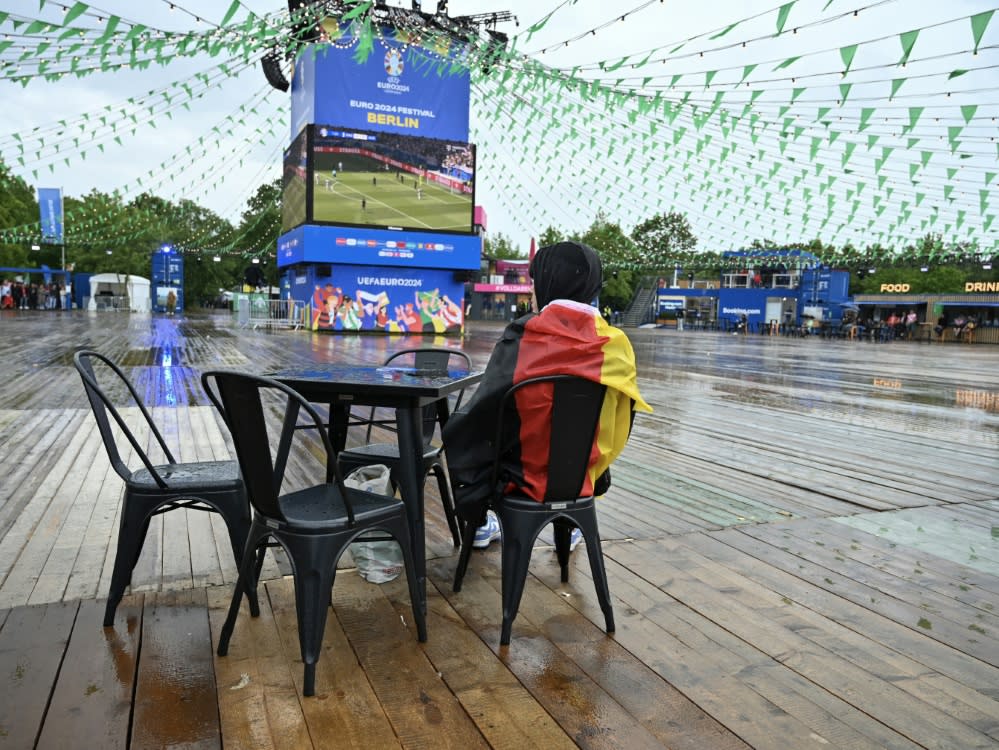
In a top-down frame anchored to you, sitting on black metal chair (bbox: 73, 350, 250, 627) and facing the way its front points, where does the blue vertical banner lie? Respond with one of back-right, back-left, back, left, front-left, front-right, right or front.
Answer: left

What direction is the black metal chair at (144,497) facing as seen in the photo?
to the viewer's right

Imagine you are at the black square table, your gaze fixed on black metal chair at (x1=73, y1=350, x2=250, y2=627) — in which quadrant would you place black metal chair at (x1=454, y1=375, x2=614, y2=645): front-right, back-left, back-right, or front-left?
back-left

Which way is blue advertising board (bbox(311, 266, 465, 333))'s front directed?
toward the camera

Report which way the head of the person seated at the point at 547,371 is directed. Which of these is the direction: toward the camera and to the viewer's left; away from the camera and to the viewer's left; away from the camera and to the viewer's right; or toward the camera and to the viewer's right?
away from the camera and to the viewer's left

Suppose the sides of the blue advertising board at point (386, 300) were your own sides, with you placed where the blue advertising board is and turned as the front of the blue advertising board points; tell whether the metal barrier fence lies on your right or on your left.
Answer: on your right

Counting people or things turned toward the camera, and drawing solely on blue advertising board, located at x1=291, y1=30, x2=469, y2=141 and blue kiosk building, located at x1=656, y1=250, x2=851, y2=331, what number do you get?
2

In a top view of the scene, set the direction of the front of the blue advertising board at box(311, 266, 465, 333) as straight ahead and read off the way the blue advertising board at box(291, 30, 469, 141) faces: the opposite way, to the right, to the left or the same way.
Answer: the same way

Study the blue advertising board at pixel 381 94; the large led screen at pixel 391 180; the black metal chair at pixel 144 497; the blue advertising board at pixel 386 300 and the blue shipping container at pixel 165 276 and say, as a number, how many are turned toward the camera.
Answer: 4

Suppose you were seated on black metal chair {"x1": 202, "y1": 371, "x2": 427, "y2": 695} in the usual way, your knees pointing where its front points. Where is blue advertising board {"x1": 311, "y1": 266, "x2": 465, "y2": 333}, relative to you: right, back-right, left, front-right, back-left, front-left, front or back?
front-left

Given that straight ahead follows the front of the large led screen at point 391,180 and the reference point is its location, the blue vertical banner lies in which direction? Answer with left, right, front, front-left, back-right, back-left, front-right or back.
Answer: back-right

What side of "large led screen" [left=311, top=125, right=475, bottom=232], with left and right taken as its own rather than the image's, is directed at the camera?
front

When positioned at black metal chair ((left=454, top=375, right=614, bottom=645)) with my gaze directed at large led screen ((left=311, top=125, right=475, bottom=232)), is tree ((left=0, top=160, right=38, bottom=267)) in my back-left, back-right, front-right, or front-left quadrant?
front-left

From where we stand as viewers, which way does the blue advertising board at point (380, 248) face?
facing the viewer

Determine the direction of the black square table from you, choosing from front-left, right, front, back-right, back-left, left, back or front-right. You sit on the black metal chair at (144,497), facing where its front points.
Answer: front

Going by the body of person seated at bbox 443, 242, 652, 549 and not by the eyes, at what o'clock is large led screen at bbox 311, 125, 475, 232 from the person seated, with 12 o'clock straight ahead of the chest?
The large led screen is roughly at 1 o'clock from the person seated.

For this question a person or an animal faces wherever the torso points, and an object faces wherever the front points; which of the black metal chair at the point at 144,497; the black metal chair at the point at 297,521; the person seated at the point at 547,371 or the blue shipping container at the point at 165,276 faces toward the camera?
the blue shipping container

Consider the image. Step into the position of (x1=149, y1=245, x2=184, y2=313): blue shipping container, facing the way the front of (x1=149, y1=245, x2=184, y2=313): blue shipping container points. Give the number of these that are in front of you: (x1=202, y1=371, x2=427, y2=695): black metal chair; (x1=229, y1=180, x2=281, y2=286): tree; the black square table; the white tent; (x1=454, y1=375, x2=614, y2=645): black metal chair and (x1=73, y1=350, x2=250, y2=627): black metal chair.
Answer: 4

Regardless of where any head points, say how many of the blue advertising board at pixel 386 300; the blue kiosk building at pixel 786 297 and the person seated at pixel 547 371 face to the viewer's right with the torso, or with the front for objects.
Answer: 0
